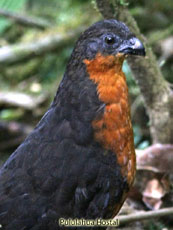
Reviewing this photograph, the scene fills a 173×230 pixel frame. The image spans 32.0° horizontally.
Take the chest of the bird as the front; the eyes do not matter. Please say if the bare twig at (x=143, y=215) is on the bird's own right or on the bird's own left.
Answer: on the bird's own left

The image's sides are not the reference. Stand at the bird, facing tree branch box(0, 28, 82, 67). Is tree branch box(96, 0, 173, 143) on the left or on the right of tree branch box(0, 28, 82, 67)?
right

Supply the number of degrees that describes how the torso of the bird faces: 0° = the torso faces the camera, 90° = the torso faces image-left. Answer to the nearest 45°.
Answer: approximately 270°
